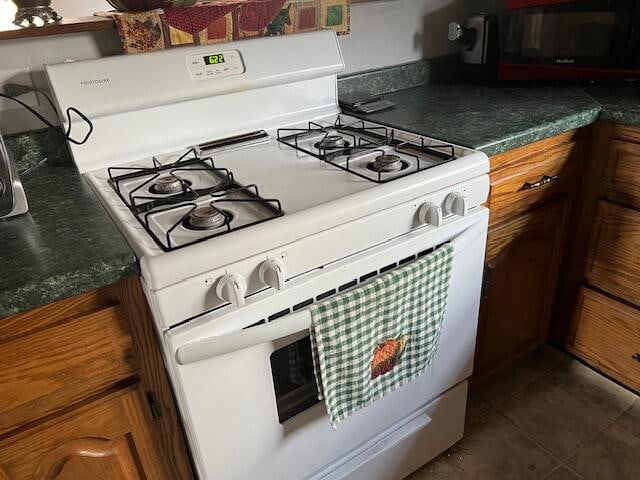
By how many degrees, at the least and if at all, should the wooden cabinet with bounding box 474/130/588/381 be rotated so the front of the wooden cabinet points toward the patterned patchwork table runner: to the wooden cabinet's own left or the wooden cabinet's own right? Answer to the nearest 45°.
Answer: approximately 135° to the wooden cabinet's own right

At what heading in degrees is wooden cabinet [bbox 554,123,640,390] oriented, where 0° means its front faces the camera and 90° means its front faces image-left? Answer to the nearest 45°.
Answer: approximately 45°

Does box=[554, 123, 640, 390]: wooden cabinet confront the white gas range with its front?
yes

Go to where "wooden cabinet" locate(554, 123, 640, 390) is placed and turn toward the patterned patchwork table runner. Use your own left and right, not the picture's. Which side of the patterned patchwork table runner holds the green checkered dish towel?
left

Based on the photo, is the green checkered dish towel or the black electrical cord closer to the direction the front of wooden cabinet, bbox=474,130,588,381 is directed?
the green checkered dish towel

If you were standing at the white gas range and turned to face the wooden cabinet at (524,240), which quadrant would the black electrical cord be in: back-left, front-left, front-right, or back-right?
back-left

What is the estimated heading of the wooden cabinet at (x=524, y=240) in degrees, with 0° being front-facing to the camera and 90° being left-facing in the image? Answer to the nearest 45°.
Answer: approximately 315°

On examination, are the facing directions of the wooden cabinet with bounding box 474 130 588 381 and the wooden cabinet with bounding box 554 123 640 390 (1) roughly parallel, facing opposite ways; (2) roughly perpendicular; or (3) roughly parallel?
roughly perpendicular
